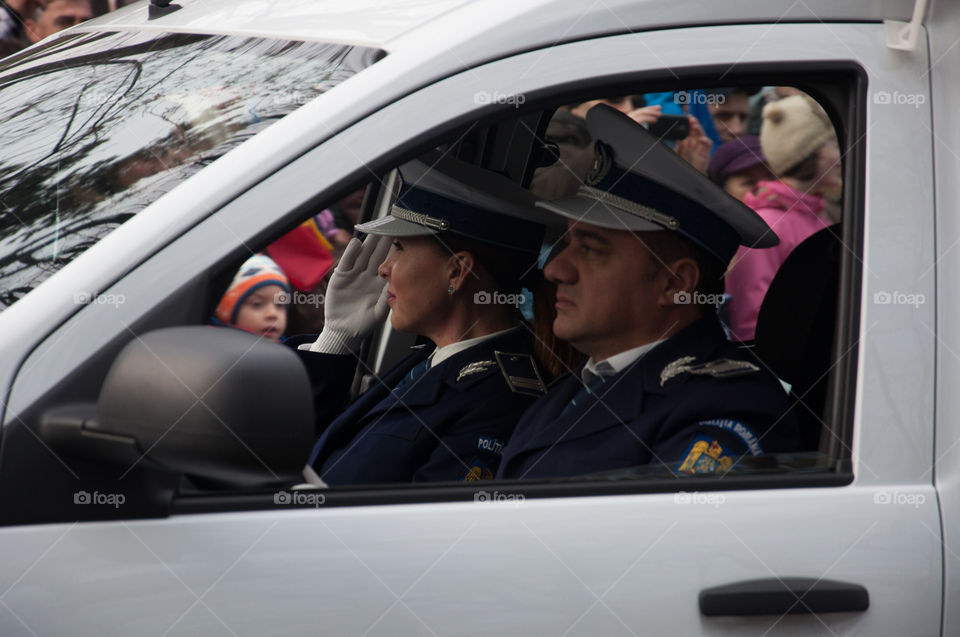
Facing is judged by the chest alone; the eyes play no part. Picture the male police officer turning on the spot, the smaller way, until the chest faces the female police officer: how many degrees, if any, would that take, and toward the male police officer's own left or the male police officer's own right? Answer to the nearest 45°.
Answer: approximately 45° to the male police officer's own right

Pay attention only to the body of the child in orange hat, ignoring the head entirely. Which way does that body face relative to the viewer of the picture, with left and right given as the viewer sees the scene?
facing the viewer and to the right of the viewer

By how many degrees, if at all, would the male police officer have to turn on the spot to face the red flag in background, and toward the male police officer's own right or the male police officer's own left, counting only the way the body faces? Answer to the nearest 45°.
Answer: approximately 45° to the male police officer's own right

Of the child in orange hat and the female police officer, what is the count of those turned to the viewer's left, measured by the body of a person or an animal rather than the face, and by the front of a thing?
1

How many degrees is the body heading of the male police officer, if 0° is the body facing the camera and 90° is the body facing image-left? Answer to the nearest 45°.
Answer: approximately 90°

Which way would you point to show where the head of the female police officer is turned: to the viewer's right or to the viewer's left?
to the viewer's left

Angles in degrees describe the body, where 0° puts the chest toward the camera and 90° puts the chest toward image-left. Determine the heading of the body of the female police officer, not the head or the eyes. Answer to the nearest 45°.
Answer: approximately 90°

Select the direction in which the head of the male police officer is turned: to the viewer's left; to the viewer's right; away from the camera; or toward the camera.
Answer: to the viewer's left

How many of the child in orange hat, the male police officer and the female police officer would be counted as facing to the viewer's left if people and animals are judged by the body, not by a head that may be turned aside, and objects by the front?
2
